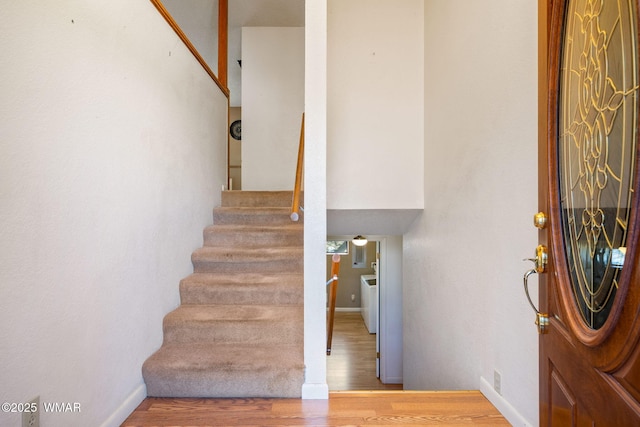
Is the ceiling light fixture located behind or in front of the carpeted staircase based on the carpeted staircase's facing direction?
behind

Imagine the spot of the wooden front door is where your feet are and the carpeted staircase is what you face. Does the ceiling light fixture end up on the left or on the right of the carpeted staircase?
right

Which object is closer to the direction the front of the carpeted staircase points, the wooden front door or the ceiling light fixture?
the wooden front door

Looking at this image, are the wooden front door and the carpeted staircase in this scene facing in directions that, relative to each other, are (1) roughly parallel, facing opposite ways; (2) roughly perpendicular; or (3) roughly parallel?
roughly perpendicular

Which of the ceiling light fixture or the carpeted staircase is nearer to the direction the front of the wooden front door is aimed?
the carpeted staircase

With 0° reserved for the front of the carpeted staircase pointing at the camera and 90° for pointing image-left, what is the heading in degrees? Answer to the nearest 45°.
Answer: approximately 0°

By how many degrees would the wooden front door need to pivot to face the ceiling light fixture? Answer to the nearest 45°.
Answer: approximately 90° to its right

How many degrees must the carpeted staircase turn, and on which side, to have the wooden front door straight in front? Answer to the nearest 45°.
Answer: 0° — it already faces it

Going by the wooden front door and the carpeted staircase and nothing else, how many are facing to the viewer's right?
0

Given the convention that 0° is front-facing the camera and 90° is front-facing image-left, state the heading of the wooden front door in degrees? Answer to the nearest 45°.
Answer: approximately 45°
